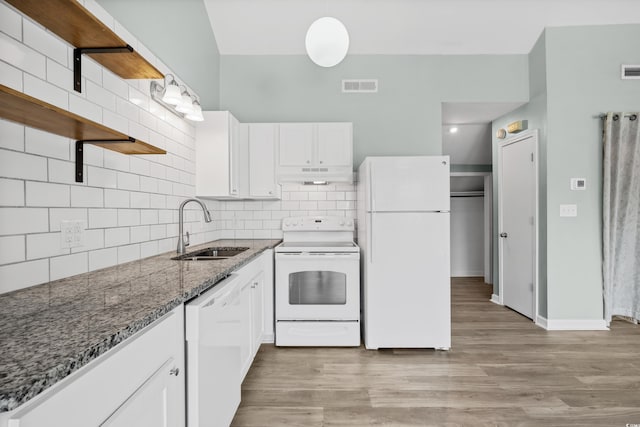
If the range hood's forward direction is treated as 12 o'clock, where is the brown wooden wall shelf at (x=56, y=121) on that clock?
The brown wooden wall shelf is roughly at 1 o'clock from the range hood.

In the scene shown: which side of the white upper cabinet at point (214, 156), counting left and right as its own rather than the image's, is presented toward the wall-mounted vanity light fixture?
right

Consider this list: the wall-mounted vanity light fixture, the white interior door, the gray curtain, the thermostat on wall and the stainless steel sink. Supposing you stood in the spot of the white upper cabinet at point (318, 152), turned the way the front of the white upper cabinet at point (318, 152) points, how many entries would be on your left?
3

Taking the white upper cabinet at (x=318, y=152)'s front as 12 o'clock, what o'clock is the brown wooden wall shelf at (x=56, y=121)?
The brown wooden wall shelf is roughly at 1 o'clock from the white upper cabinet.

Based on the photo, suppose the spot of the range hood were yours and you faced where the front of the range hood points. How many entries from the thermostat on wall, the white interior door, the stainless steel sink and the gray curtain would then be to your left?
3

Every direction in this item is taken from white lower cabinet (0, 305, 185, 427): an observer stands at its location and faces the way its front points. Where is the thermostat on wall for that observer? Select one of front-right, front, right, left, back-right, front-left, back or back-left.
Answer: front-left

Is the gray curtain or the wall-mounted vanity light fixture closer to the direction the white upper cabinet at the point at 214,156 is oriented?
the gray curtain

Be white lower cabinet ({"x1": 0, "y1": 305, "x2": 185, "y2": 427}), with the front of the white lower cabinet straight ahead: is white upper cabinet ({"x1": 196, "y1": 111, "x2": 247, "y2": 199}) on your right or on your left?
on your left

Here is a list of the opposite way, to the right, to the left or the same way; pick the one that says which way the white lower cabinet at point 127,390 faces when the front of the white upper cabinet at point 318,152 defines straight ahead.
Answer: to the left

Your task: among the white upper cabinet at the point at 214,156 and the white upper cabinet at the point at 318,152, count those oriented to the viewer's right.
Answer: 1

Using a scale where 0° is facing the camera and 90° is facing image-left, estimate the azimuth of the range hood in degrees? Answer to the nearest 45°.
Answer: approximately 0°
